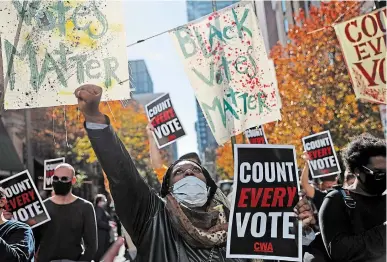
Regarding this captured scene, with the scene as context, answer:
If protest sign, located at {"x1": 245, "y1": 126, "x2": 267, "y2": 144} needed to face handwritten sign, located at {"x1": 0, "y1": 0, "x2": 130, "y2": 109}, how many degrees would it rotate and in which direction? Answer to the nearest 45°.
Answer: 0° — it already faces it

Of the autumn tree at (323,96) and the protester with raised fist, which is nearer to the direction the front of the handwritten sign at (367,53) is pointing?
the protester with raised fist

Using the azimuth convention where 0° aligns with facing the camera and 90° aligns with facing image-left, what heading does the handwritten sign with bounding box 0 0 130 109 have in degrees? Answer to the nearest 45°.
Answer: approximately 0°

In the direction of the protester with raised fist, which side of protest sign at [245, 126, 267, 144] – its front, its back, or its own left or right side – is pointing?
front

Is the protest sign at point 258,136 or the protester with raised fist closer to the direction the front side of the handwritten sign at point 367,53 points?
the protester with raised fist

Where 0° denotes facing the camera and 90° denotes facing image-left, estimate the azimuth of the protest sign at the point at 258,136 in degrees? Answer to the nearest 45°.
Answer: approximately 0°

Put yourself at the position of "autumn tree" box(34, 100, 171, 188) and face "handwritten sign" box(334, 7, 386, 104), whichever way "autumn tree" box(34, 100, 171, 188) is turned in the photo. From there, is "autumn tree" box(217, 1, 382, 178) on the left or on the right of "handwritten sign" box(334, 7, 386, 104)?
left

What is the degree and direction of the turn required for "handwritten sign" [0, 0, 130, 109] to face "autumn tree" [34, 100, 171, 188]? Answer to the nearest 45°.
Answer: approximately 180°
